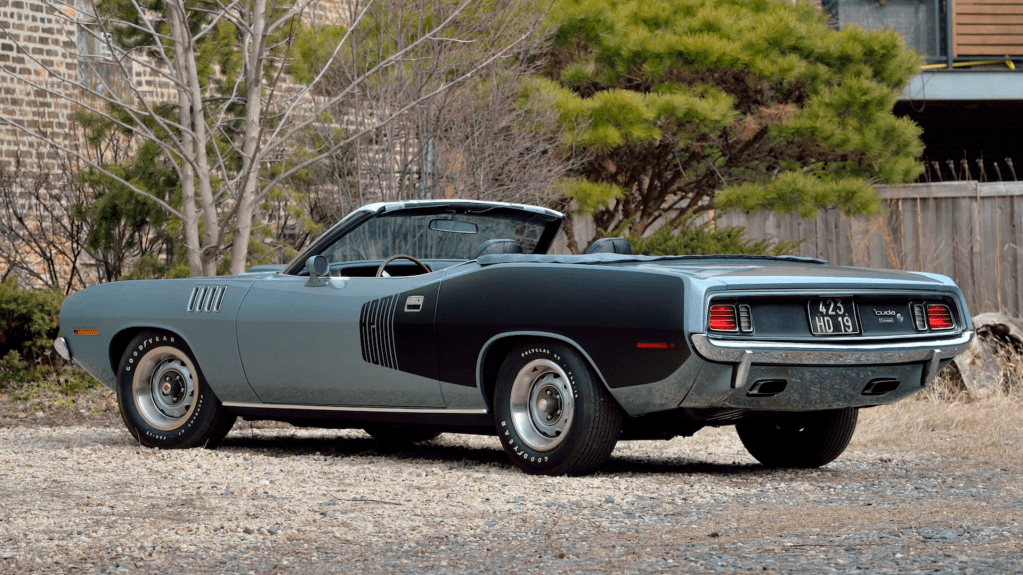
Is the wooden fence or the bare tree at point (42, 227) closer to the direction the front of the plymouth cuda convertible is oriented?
the bare tree

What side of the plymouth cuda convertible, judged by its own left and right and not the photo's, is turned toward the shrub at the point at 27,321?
front

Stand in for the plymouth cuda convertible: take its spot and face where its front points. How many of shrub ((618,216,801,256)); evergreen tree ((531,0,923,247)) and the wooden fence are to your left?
0

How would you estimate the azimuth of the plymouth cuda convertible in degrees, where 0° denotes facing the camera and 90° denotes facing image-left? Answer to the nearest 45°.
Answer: approximately 135°

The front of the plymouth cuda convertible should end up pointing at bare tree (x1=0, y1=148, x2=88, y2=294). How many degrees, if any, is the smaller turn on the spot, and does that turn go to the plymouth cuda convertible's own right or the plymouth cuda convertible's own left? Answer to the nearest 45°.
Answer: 0° — it already faces it

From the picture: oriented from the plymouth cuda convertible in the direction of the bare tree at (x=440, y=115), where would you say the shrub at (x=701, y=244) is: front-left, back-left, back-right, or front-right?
front-right

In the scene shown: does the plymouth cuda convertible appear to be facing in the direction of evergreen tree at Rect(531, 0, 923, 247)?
no

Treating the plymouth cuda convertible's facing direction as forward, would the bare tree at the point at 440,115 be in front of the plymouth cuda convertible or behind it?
in front

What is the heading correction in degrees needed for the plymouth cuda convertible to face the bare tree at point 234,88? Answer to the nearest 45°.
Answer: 0° — it already faces it

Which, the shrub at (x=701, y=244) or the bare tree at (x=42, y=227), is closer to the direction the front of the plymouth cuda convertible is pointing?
the bare tree

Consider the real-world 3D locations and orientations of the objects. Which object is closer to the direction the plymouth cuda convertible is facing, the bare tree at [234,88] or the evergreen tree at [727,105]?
the bare tree

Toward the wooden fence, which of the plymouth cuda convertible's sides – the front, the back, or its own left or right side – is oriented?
right

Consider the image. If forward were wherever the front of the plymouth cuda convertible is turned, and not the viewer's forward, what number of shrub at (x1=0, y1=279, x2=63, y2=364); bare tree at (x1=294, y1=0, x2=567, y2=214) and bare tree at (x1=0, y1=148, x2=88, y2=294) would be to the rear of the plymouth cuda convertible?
0

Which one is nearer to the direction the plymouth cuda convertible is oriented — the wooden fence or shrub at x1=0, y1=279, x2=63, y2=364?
the shrub
